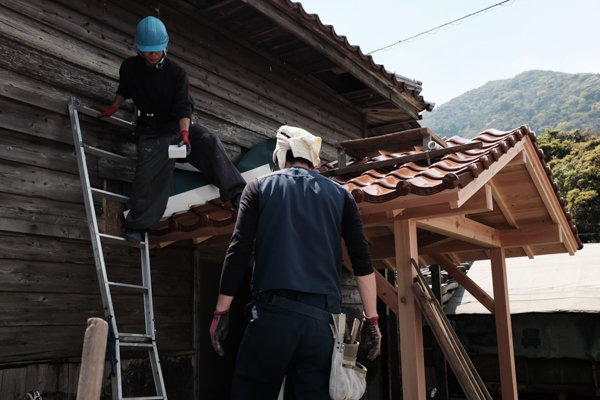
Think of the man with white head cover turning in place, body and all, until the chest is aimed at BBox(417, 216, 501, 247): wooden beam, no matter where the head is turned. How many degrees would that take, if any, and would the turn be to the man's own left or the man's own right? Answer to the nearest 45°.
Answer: approximately 45° to the man's own right

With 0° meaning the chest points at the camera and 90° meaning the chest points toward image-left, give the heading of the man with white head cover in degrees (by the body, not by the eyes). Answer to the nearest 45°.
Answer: approximately 180°

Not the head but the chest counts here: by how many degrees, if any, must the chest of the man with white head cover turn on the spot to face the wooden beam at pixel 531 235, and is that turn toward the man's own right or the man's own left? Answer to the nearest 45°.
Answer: approximately 45° to the man's own right

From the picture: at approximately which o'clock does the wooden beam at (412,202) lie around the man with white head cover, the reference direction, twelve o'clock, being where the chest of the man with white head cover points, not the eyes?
The wooden beam is roughly at 1 o'clock from the man with white head cover.

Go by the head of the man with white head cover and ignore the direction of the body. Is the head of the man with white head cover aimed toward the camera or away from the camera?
away from the camera

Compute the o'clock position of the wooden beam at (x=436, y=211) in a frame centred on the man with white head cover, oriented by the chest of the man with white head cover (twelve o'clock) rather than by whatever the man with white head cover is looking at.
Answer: The wooden beam is roughly at 1 o'clock from the man with white head cover.

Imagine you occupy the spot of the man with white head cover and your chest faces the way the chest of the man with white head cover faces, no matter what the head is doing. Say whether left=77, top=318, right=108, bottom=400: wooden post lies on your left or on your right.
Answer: on your left

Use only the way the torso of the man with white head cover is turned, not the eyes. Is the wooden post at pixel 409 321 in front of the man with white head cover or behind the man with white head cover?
in front

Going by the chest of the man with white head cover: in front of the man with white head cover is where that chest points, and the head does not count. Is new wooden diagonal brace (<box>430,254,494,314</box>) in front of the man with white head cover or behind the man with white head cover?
in front
